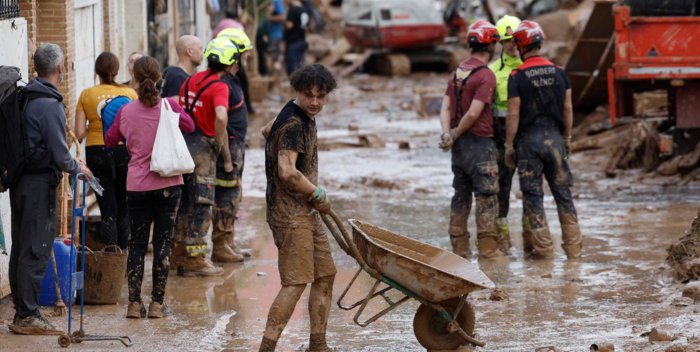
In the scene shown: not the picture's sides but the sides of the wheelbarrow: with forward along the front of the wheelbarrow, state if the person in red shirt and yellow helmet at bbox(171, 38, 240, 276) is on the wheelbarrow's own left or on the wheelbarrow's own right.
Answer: on the wheelbarrow's own left

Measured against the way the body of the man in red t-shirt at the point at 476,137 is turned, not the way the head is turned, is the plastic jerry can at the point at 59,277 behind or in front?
behind

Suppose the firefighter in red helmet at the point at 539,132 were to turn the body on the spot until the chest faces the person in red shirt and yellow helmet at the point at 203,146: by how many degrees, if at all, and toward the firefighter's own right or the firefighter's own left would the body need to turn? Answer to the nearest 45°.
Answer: approximately 135° to the firefighter's own left

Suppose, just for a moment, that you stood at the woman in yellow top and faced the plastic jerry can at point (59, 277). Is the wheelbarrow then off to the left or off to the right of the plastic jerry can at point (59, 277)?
left

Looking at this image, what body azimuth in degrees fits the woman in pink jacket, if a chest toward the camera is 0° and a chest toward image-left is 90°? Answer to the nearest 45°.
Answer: approximately 180°

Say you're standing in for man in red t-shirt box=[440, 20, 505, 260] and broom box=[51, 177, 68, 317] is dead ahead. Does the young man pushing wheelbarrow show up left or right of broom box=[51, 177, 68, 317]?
left

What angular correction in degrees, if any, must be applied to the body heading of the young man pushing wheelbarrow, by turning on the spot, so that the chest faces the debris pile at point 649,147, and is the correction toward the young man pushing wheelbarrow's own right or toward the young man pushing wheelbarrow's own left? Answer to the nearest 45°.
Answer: approximately 45° to the young man pushing wheelbarrow's own left

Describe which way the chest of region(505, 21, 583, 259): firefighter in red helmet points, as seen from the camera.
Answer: away from the camera

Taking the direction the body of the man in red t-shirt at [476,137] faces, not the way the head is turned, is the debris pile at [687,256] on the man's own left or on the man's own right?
on the man's own right

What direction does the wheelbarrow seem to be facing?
to the viewer's right

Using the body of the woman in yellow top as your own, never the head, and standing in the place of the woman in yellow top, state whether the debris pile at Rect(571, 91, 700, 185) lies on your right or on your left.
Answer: on your right

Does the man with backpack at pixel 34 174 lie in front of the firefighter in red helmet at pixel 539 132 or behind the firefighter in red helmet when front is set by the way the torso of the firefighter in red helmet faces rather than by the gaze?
behind

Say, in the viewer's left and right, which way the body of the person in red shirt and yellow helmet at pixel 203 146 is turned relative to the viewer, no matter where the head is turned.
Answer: facing away from the viewer and to the right of the viewer
